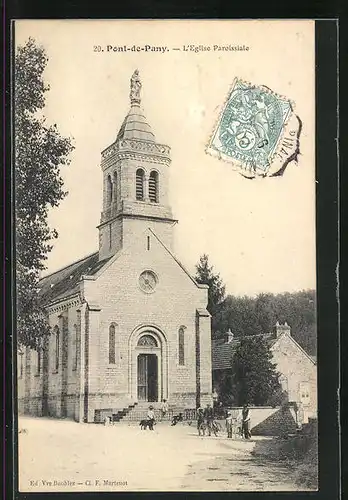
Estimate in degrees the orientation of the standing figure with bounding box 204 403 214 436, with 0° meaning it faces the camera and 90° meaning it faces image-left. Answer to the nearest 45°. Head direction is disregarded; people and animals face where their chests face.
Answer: approximately 0°
